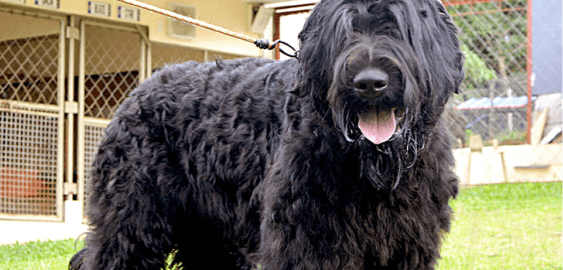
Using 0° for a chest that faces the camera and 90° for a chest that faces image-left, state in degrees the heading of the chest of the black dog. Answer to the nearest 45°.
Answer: approximately 315°

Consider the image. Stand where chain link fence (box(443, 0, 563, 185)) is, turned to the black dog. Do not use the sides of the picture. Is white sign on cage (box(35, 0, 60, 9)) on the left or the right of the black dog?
right

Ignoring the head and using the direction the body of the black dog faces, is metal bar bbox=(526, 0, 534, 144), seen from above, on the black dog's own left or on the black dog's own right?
on the black dog's own left

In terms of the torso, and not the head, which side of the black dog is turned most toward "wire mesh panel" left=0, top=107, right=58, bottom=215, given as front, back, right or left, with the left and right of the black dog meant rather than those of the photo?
back

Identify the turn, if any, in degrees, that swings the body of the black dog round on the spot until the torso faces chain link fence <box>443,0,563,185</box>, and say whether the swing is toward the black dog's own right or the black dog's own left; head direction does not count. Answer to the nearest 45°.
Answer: approximately 90° to the black dog's own left

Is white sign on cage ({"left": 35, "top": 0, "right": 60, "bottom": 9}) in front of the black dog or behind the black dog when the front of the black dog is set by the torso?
behind
